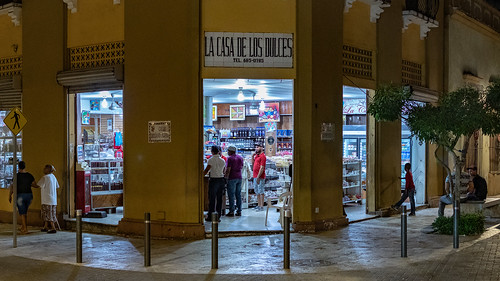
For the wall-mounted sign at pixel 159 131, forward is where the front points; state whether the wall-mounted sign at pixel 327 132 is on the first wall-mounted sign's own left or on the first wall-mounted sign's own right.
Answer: on the first wall-mounted sign's own left

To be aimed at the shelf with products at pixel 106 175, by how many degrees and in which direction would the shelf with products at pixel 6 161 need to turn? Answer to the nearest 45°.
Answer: approximately 45° to its left

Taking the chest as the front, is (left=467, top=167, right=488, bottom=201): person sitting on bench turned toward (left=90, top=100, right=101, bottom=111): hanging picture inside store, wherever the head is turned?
yes

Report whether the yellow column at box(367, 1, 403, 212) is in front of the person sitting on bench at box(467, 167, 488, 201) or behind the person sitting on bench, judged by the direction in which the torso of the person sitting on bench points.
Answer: in front

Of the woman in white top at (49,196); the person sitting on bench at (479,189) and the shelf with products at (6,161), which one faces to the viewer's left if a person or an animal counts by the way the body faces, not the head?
the person sitting on bench

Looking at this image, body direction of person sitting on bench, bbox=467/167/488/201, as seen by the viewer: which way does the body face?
to the viewer's left

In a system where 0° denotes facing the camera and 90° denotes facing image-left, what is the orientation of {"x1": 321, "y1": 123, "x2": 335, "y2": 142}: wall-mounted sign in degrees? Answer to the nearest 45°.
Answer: approximately 0°
